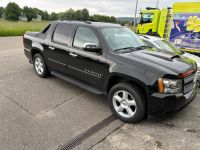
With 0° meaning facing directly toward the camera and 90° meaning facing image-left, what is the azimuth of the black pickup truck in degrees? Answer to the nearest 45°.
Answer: approximately 315°
